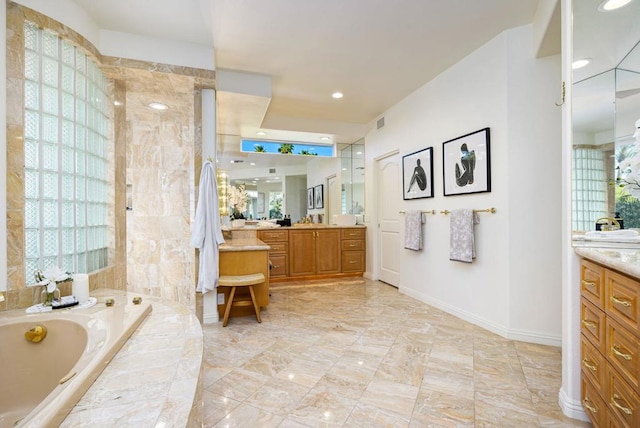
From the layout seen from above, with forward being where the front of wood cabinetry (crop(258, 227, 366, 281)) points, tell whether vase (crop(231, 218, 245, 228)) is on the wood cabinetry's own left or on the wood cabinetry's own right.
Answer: on the wood cabinetry's own right

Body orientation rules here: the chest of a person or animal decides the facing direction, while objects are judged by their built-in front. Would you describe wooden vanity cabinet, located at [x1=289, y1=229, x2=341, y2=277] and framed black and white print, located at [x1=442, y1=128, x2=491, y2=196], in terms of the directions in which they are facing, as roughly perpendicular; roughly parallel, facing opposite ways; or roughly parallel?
roughly perpendicular

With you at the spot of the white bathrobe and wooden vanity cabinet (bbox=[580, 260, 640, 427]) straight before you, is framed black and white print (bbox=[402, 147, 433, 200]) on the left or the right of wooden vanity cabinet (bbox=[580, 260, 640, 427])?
left

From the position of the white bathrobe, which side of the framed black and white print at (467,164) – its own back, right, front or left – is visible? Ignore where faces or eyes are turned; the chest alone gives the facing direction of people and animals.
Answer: front

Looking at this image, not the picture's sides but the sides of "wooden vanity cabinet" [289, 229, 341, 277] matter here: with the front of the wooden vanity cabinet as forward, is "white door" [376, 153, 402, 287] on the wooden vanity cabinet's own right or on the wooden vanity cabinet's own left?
on the wooden vanity cabinet's own left

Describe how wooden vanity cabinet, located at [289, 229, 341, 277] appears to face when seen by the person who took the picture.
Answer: facing the viewer

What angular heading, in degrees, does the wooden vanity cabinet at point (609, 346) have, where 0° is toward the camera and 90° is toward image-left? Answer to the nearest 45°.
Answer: approximately 45°

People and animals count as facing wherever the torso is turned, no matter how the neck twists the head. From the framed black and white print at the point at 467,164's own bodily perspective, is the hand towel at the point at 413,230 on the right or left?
on its right

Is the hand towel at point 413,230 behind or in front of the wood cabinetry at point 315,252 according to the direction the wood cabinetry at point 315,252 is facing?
in front

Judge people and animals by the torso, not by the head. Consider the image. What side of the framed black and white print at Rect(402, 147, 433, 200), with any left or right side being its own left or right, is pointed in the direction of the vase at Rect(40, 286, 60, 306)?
front

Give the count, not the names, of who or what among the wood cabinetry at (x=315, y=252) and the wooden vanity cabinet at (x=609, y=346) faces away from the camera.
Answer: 0

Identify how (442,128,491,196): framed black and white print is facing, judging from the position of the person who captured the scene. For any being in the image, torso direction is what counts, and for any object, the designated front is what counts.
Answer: facing the viewer and to the left of the viewer

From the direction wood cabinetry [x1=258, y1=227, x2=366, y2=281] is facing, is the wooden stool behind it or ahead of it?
ahead

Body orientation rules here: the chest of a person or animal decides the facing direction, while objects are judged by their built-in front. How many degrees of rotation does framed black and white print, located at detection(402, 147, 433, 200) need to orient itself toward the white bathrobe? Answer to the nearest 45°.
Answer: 0° — it already faces it

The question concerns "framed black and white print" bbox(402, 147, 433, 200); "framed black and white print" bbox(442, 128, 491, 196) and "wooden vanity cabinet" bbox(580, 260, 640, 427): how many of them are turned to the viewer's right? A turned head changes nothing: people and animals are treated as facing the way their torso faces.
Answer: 0
